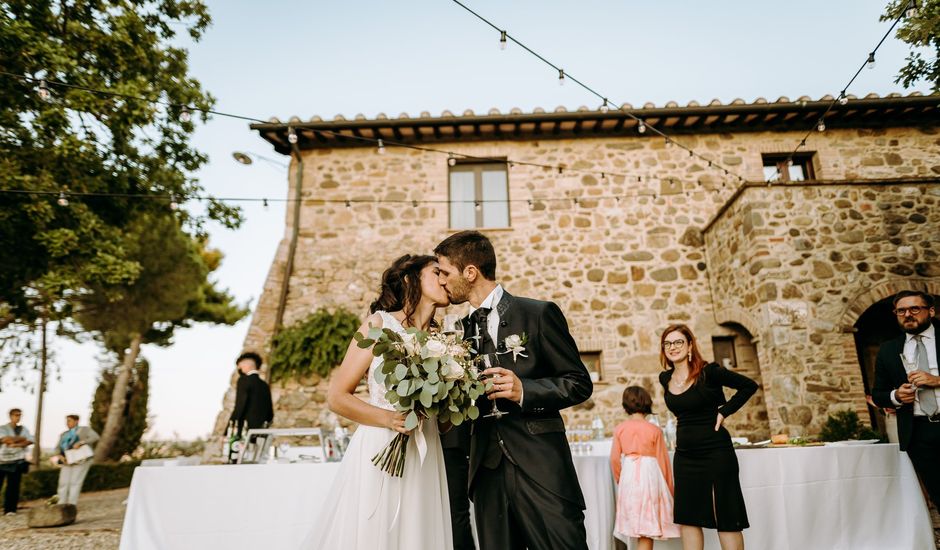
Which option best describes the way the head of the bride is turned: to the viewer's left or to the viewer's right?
to the viewer's right

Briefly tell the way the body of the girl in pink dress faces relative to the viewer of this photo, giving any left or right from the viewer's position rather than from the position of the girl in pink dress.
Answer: facing away from the viewer

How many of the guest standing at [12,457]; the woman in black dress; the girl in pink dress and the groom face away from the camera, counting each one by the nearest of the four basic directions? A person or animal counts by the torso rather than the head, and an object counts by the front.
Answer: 1

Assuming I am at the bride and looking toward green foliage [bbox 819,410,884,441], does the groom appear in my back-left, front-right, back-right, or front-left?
front-right

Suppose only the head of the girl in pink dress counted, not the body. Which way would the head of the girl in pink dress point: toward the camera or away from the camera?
away from the camera

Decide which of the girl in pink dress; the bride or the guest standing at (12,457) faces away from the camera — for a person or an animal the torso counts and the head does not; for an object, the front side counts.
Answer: the girl in pink dress

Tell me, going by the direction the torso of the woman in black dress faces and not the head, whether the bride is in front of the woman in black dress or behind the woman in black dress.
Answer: in front

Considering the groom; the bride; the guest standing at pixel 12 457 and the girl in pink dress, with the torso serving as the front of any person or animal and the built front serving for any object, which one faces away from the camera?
the girl in pink dress

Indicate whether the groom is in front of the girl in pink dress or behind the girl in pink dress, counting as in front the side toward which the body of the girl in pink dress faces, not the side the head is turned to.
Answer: behind

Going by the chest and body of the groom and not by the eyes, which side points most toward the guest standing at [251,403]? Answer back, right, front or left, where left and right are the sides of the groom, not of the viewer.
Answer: right

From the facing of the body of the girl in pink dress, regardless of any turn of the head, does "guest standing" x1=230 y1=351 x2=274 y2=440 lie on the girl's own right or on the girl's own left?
on the girl's own left

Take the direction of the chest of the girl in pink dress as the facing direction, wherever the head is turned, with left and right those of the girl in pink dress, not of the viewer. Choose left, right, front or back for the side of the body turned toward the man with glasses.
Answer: right

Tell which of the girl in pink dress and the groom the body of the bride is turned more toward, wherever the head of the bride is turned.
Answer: the groom

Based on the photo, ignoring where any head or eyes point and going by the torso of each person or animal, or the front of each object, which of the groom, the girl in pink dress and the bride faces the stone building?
the girl in pink dress

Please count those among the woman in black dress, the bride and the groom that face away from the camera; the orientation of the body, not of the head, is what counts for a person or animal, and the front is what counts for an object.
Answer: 0

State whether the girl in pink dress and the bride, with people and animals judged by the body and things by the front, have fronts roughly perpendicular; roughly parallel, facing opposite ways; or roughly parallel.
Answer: roughly perpendicular

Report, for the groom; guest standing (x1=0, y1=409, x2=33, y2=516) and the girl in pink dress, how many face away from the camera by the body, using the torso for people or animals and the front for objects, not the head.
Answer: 1

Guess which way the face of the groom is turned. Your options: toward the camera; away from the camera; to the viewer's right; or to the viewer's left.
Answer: to the viewer's left

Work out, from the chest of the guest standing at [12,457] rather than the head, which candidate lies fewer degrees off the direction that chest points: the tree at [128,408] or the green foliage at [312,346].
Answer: the green foliage

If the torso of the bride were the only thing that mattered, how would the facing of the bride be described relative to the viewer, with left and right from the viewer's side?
facing the viewer and to the right of the viewer
